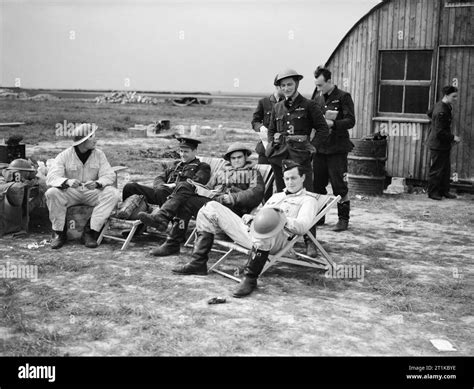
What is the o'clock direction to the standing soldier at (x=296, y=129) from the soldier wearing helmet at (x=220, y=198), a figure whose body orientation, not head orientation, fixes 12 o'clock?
The standing soldier is roughly at 7 o'clock from the soldier wearing helmet.

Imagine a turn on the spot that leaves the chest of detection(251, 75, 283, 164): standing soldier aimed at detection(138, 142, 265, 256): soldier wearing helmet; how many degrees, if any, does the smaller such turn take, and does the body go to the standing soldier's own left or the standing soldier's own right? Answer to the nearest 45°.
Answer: approximately 45° to the standing soldier's own right

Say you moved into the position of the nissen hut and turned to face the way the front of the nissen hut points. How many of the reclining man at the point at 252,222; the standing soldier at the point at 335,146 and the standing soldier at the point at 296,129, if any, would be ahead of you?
3

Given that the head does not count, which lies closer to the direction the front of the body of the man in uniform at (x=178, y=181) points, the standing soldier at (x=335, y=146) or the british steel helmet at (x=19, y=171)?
the british steel helmet

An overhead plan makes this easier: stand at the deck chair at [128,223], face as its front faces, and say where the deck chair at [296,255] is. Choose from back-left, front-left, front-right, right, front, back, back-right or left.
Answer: left

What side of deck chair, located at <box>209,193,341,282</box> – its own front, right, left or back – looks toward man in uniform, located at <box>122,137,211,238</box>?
right

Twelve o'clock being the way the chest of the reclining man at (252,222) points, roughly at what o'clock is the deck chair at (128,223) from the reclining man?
The deck chair is roughly at 3 o'clock from the reclining man.
